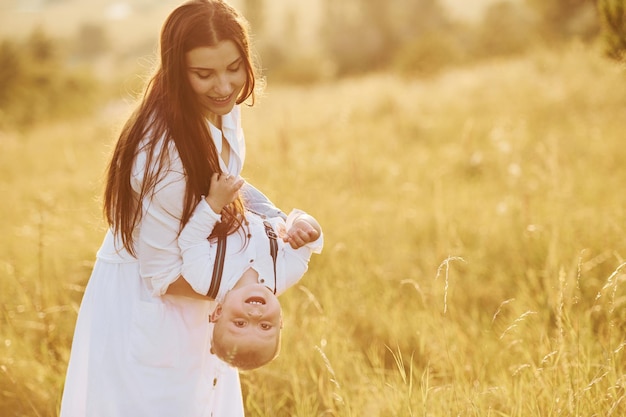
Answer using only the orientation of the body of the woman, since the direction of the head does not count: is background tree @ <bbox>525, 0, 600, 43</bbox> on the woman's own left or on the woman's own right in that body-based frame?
on the woman's own left

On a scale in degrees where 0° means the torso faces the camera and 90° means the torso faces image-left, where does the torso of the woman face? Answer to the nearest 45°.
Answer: approximately 315°

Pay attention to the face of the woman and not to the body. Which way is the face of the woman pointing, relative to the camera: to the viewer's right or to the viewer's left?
to the viewer's right

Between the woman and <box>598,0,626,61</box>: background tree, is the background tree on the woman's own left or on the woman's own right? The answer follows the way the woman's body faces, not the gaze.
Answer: on the woman's own left
